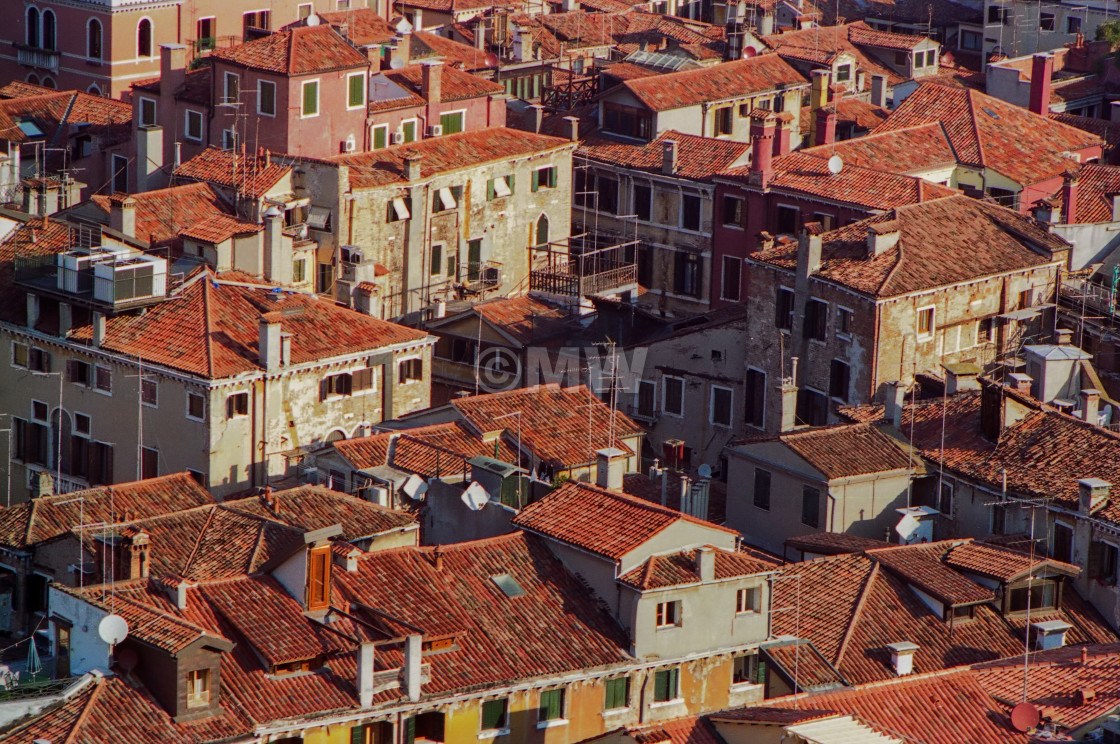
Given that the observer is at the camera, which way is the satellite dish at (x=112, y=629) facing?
facing the viewer
